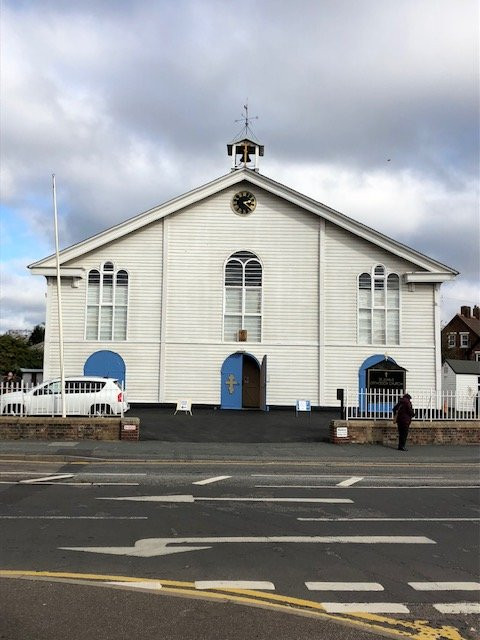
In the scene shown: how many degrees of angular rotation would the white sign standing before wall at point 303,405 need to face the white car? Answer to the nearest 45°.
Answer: approximately 45° to its right

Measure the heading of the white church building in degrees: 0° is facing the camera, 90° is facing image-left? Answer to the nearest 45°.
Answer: approximately 0°

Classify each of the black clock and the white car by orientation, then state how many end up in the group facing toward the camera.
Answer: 1
